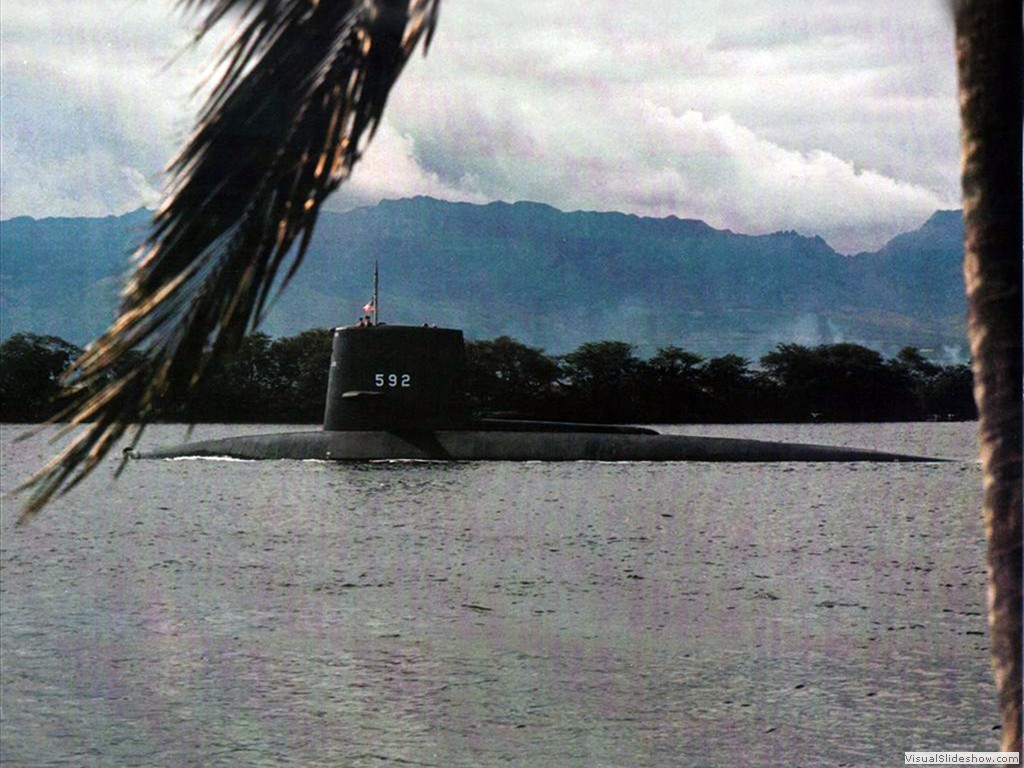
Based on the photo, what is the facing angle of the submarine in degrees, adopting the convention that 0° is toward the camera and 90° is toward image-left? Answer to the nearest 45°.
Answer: approximately 90°

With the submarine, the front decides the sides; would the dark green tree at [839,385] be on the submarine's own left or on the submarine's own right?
on the submarine's own right
